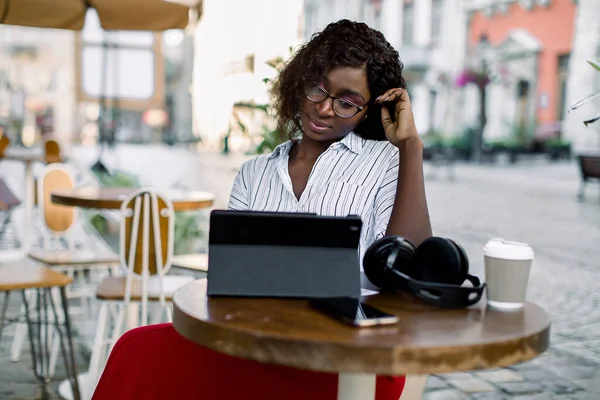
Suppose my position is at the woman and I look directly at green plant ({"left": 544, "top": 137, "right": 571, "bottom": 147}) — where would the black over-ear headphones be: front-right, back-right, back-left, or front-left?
back-right

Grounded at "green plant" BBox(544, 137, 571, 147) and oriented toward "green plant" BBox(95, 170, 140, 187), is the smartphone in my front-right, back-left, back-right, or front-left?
front-left

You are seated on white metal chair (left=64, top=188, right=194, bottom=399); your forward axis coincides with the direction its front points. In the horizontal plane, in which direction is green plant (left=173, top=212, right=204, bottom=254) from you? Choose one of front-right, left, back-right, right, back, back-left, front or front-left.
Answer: front

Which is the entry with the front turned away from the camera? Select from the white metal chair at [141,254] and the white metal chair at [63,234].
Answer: the white metal chair at [141,254]

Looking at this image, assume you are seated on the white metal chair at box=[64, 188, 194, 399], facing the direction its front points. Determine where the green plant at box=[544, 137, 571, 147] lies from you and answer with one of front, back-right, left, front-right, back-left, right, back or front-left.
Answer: front-right

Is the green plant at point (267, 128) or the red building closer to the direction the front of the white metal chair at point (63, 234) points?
the green plant

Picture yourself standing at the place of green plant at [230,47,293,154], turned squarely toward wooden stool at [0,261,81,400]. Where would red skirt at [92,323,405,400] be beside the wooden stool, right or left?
left

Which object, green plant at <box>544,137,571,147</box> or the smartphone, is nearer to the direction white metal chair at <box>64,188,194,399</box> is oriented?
the green plant

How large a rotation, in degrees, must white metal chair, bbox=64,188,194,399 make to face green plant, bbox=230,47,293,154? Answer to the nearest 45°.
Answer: approximately 45° to its right

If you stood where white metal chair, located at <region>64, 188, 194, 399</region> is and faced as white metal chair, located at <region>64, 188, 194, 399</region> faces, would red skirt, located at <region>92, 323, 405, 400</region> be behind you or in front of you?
behind

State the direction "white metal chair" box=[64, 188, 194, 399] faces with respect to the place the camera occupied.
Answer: facing away from the viewer
